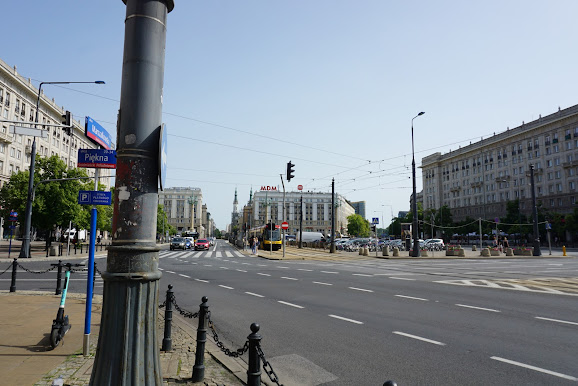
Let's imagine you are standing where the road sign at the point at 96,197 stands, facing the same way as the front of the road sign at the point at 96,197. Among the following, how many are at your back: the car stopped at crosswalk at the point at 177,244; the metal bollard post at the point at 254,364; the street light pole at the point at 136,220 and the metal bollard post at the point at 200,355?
1

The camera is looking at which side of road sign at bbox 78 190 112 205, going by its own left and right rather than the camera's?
front

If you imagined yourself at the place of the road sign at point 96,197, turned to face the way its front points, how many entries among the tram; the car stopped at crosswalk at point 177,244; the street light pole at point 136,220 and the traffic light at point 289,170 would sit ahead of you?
1

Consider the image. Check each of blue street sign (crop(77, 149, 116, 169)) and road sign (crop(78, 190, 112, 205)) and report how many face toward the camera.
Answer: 2

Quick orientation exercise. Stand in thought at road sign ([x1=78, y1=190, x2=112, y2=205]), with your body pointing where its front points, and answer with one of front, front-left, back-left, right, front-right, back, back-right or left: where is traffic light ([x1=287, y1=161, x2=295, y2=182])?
back-left

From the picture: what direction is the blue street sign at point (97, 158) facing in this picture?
toward the camera

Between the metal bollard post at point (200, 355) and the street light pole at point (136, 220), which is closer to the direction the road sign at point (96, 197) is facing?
the street light pole

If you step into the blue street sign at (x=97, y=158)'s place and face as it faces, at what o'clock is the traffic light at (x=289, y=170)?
The traffic light is roughly at 7 o'clock from the blue street sign.

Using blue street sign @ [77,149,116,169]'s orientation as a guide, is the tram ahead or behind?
behind

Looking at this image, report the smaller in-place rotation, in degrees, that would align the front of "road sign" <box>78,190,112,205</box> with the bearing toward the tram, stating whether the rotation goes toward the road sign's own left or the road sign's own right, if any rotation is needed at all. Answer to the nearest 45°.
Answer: approximately 135° to the road sign's own left
